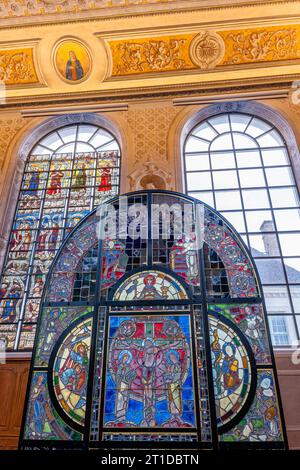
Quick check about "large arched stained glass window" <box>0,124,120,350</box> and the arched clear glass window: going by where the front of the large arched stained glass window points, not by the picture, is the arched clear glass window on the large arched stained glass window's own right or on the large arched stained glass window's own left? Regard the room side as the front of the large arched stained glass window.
on the large arched stained glass window's own left

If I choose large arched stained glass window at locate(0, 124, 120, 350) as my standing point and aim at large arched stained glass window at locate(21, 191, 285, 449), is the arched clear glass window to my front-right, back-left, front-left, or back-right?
front-left

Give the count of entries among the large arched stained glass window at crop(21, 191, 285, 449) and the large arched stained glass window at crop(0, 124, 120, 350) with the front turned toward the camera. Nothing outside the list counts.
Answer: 2

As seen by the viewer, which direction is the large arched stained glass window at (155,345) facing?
toward the camera

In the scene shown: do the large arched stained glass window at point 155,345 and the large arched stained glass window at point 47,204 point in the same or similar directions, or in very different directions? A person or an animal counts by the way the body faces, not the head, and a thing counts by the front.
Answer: same or similar directions
